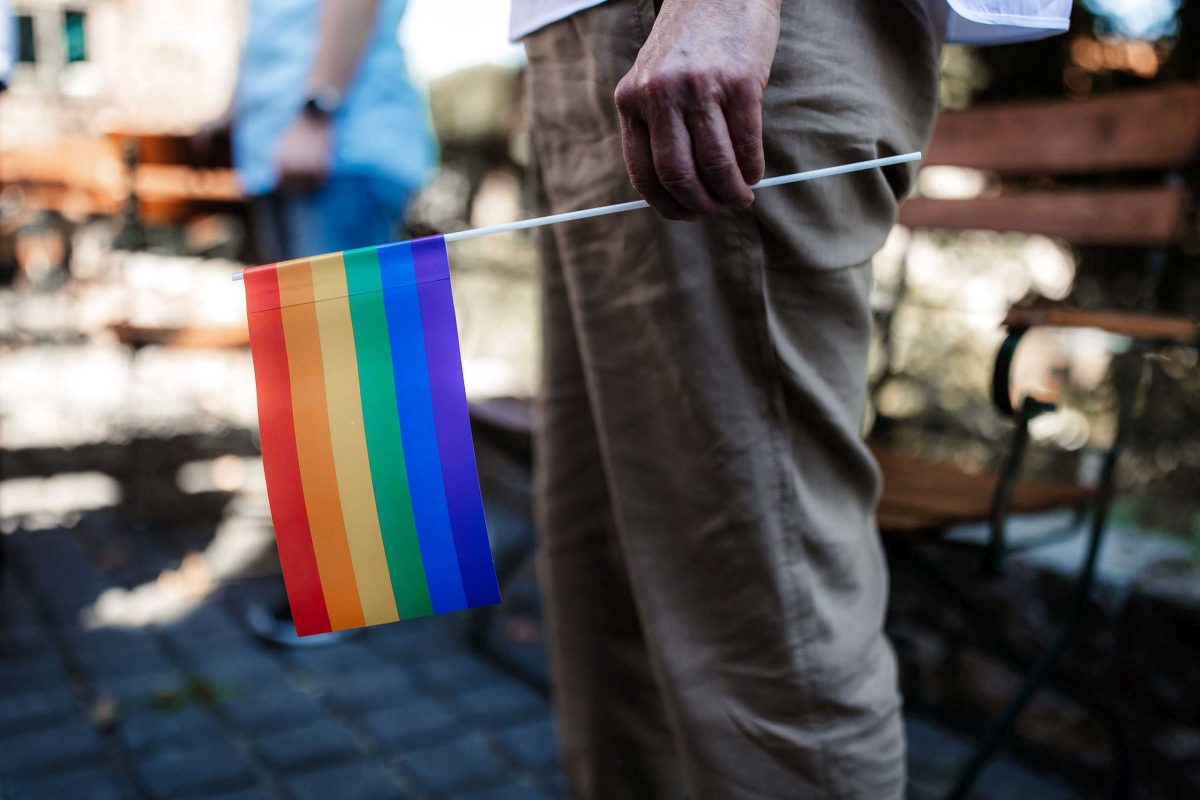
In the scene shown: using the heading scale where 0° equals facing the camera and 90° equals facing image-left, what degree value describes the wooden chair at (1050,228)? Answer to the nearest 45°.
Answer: approximately 45°

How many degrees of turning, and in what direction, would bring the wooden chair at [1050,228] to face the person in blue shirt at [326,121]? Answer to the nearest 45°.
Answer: approximately 45° to its right
